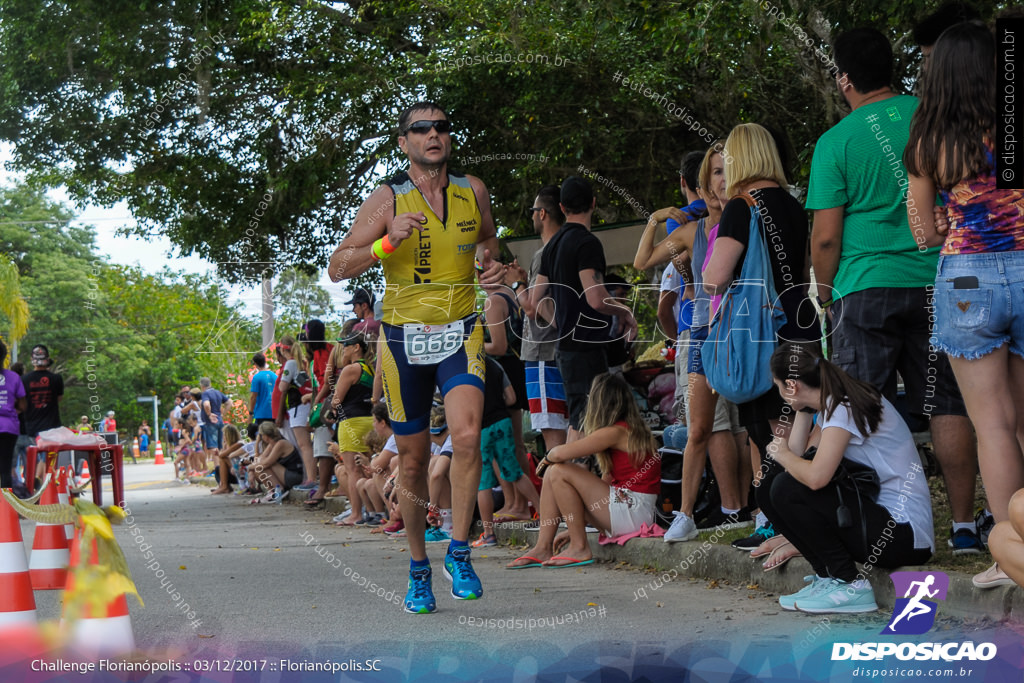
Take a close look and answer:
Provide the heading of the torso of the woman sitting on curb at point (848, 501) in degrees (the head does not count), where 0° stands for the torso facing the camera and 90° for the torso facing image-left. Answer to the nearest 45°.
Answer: approximately 90°

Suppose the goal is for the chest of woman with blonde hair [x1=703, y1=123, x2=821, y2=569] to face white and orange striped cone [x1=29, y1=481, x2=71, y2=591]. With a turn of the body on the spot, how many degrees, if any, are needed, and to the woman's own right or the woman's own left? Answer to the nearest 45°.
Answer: approximately 45° to the woman's own left

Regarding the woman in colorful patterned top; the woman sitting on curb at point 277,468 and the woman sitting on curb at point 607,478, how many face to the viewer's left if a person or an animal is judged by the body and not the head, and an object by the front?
2

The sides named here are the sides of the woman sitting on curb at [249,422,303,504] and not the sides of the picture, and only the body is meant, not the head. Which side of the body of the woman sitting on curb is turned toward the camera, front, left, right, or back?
left

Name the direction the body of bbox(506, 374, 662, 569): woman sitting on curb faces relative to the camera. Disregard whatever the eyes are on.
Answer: to the viewer's left

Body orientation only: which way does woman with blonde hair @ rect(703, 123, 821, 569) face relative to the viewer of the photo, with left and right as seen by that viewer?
facing away from the viewer and to the left of the viewer

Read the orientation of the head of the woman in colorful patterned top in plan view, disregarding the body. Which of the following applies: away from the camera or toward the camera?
away from the camera

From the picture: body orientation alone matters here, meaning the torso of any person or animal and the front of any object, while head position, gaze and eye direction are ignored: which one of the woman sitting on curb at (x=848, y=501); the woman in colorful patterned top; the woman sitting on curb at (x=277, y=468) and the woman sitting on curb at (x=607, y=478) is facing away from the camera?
the woman in colorful patterned top

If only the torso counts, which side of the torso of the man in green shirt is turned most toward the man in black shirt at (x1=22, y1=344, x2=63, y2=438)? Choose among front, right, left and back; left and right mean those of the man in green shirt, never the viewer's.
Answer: front

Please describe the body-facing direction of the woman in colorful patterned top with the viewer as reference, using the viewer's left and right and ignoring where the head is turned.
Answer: facing away from the viewer

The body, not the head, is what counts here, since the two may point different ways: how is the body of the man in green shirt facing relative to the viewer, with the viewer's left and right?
facing away from the viewer and to the left of the viewer

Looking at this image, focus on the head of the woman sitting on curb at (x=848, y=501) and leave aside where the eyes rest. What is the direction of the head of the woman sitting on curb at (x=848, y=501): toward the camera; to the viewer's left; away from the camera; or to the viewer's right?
to the viewer's left
